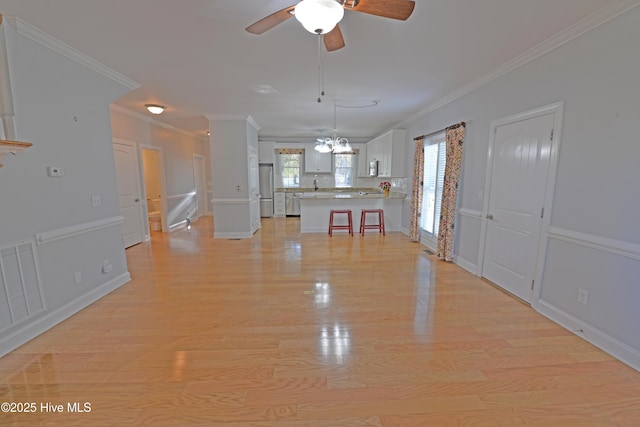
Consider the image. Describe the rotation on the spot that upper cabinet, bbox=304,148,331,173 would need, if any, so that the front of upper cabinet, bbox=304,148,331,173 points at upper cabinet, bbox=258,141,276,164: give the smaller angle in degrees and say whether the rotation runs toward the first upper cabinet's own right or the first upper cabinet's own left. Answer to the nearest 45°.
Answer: approximately 90° to the first upper cabinet's own right

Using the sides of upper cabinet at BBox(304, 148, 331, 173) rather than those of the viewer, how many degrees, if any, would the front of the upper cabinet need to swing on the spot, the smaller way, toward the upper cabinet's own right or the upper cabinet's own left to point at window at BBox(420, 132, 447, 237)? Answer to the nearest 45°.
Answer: approximately 45° to the upper cabinet's own left

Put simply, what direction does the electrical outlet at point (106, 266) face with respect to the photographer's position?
facing the viewer and to the right of the viewer

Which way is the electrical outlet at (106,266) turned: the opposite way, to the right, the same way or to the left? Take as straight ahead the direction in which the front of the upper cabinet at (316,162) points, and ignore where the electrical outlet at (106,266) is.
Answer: to the left

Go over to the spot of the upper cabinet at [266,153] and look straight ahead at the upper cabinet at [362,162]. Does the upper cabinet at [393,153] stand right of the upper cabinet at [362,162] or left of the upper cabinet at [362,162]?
right

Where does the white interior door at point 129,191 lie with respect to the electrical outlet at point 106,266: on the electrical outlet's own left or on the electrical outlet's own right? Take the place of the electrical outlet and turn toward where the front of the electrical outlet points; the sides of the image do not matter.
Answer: on the electrical outlet's own left

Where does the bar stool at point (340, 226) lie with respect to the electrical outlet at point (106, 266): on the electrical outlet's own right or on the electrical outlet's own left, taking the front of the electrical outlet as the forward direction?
on the electrical outlet's own left

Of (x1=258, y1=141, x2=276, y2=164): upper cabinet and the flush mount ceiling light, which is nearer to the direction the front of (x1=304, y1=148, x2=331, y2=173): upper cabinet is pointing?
the flush mount ceiling light

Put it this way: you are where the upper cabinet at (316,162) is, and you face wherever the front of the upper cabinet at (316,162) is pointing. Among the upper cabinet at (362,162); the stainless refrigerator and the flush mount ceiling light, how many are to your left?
1

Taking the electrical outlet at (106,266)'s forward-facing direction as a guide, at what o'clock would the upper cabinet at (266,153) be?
The upper cabinet is roughly at 9 o'clock from the electrical outlet.

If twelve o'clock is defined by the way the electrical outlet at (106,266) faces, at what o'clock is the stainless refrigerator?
The stainless refrigerator is roughly at 9 o'clock from the electrical outlet.
